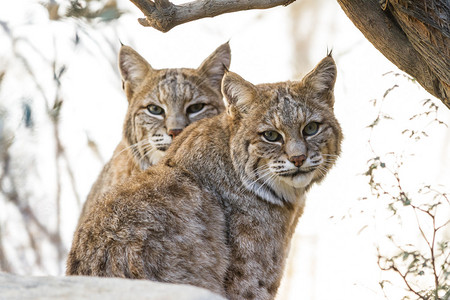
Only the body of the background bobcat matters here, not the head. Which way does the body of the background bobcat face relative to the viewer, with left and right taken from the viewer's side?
facing the viewer and to the right of the viewer

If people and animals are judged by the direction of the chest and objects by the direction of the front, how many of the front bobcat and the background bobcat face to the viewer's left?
0

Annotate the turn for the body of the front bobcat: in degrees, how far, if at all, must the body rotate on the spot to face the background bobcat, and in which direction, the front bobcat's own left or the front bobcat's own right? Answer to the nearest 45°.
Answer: approximately 135° to the front bobcat's own left

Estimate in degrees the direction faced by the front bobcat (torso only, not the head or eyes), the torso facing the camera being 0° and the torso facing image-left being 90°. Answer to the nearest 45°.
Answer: approximately 270°
